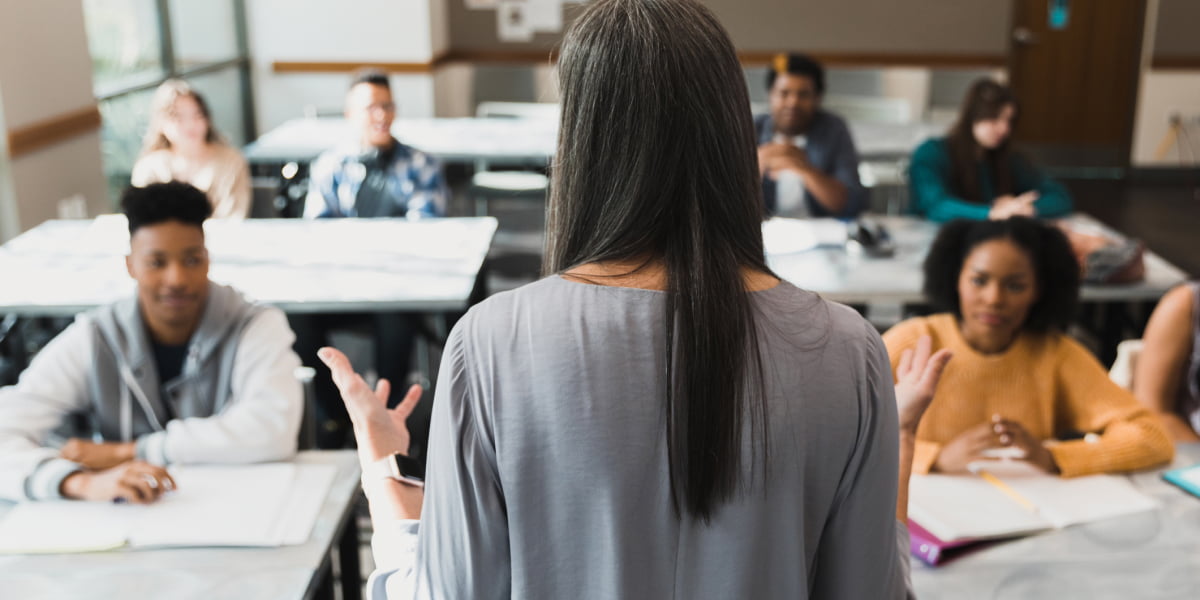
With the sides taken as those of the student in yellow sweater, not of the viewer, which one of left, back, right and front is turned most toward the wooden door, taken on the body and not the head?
back

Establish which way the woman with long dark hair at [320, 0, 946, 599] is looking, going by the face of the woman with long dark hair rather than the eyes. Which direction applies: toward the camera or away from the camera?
away from the camera

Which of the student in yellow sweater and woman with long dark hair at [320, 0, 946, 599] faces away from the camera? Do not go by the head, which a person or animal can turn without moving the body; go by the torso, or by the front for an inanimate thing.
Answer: the woman with long dark hair

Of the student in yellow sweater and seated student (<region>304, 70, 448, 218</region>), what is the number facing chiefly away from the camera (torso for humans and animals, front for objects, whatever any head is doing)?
0

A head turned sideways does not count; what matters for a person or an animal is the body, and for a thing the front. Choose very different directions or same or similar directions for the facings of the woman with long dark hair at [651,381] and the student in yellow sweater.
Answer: very different directions

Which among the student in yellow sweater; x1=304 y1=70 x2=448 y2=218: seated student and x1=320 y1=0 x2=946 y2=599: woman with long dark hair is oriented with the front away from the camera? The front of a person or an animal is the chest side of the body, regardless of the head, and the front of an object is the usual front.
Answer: the woman with long dark hair

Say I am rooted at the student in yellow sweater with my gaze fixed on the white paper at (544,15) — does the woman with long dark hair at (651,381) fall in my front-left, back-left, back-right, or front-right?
back-left

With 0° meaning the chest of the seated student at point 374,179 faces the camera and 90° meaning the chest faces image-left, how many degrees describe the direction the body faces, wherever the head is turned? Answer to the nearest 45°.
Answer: approximately 0°

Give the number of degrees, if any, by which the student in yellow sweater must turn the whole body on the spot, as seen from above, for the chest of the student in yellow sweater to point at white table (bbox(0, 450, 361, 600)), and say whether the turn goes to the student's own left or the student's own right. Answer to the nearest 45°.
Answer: approximately 45° to the student's own right

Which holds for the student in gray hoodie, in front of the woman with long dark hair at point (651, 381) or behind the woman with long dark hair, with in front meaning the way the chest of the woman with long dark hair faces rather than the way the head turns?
in front

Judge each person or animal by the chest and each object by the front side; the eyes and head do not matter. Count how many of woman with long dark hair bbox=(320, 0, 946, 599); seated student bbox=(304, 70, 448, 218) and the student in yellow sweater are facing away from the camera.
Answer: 1

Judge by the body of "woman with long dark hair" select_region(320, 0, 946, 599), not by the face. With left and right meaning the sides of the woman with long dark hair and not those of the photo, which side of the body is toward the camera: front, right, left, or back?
back

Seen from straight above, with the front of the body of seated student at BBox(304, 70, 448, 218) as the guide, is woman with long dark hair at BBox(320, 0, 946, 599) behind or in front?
in front

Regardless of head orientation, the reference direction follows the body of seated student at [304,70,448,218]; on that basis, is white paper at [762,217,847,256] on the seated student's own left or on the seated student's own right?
on the seated student's own left

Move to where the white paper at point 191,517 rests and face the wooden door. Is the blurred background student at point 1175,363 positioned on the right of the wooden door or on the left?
right

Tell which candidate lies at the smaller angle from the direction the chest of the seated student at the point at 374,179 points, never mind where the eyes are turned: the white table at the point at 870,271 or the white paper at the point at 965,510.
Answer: the white paper
